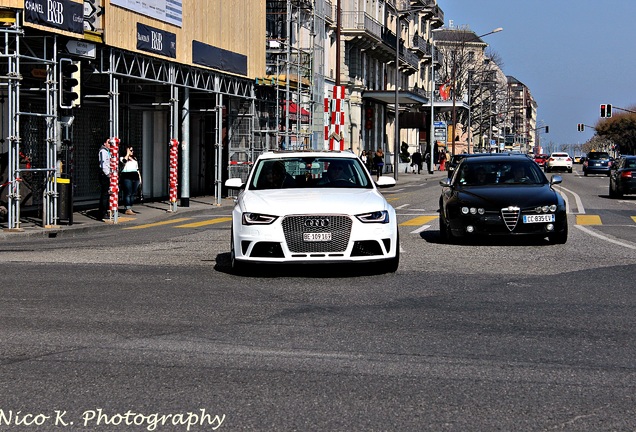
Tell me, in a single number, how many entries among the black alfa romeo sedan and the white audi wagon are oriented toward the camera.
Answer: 2

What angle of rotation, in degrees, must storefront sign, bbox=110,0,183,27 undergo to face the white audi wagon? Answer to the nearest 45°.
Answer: approximately 45° to its right

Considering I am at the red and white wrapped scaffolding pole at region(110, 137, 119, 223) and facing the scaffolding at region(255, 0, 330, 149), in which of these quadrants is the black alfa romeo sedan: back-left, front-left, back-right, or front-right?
back-right

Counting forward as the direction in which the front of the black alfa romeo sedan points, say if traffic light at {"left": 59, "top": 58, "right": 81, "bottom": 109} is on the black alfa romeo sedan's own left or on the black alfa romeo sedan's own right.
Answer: on the black alfa romeo sedan's own right

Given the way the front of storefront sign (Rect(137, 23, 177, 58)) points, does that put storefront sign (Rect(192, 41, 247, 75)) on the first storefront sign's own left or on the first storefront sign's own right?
on the first storefront sign's own left

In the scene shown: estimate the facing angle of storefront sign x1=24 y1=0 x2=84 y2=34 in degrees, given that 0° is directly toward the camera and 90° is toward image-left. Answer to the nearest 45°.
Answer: approximately 315°

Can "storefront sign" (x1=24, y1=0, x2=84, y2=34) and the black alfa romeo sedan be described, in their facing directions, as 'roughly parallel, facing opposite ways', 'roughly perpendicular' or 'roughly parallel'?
roughly perpendicular

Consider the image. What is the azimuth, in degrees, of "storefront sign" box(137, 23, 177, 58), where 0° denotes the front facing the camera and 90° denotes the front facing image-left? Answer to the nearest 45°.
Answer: approximately 315°

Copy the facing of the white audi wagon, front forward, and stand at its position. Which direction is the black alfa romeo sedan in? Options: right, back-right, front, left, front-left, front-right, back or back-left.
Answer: back-left

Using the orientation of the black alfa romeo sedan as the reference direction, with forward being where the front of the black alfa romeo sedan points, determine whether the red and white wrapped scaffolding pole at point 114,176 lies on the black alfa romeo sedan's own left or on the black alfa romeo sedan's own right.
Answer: on the black alfa romeo sedan's own right

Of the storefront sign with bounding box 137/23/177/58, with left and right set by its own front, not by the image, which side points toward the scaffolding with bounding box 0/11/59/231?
right

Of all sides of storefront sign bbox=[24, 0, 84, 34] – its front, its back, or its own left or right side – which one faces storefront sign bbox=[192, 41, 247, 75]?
left
